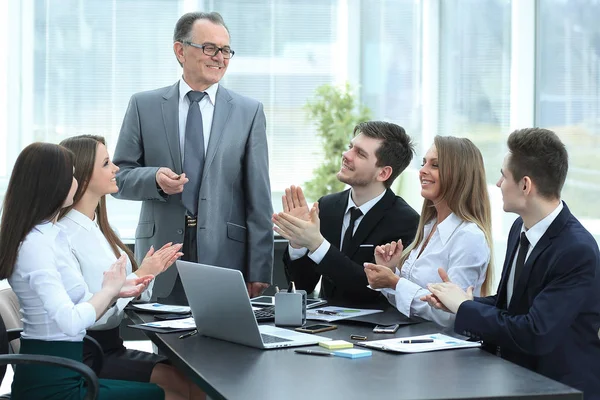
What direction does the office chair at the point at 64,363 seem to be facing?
to the viewer's right

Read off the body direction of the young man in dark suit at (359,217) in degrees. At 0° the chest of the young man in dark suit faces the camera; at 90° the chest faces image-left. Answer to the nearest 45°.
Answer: approximately 45°

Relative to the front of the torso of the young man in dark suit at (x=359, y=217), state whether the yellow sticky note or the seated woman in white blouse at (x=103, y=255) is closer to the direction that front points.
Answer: the seated woman in white blouse

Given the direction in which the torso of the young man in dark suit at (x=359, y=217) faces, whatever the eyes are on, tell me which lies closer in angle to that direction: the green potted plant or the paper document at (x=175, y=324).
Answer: the paper document

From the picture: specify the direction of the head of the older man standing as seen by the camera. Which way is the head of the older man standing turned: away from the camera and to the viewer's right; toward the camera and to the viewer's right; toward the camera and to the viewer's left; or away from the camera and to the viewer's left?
toward the camera and to the viewer's right

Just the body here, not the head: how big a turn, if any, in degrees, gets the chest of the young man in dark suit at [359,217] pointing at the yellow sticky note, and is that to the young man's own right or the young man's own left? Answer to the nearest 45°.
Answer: approximately 45° to the young man's own left

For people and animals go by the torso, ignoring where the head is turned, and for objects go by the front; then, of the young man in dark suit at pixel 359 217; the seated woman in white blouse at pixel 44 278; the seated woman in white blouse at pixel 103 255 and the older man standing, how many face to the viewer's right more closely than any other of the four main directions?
2

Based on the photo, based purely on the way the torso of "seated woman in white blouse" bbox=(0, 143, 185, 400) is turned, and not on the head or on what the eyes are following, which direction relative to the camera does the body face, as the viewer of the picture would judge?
to the viewer's right
